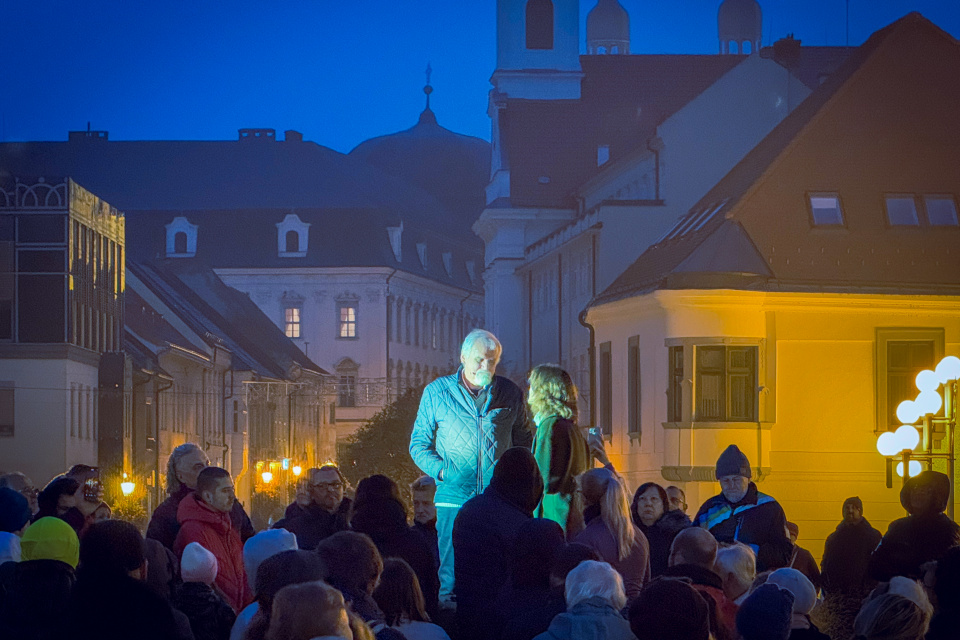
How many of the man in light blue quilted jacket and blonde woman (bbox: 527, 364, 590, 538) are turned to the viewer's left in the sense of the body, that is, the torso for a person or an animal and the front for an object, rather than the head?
1

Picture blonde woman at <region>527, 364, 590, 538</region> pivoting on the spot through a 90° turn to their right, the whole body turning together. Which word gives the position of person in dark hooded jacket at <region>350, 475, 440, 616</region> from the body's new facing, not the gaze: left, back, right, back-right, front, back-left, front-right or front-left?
back-left

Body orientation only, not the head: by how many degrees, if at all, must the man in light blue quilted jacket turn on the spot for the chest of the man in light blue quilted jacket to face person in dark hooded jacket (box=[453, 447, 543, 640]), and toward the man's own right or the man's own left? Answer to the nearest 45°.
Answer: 0° — they already face them

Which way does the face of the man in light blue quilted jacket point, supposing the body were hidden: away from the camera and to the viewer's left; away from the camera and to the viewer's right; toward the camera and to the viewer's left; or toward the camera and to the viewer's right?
toward the camera and to the viewer's right

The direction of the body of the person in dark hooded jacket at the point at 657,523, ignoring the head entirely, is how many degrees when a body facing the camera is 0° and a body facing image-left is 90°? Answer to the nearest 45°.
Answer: approximately 45°

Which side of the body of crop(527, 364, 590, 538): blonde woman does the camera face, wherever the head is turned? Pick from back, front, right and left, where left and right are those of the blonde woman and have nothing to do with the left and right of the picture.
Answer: left

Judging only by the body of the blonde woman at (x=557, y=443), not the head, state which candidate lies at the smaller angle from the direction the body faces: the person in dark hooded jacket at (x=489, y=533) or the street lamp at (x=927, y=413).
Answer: the person in dark hooded jacket

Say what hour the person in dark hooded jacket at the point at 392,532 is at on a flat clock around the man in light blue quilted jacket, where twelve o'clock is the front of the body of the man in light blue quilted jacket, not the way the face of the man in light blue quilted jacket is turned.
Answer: The person in dark hooded jacket is roughly at 1 o'clock from the man in light blue quilted jacket.

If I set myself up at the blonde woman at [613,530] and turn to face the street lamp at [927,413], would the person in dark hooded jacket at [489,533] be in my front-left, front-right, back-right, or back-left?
back-left
